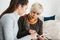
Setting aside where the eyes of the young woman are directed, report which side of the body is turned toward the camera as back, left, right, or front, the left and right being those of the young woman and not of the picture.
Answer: right

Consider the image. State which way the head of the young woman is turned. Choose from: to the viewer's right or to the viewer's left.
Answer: to the viewer's right
